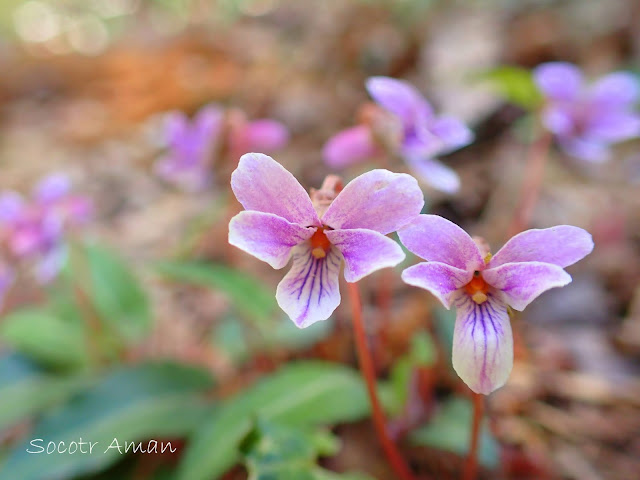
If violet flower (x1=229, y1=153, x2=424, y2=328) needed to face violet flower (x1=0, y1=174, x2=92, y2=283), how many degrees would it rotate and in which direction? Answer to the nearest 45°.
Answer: approximately 135° to its right

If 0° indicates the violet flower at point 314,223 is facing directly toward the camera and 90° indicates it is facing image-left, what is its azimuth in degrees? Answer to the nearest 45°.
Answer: approximately 0°

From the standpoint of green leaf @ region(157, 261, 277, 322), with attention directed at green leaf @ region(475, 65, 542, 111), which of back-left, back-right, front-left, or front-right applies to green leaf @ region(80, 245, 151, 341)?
back-left
